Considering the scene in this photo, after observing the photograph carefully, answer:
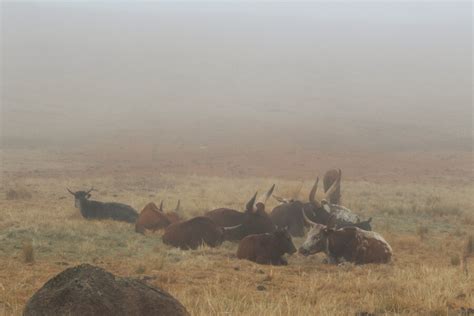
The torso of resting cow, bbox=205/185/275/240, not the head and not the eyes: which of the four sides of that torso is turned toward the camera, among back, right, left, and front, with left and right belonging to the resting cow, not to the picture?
right

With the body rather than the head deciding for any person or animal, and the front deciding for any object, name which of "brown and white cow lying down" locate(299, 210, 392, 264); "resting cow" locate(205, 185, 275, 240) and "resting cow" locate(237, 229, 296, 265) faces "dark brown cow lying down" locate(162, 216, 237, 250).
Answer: "brown and white cow lying down" locate(299, 210, 392, 264)

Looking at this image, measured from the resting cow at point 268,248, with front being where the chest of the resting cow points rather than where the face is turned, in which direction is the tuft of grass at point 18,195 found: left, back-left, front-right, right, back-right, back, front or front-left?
back-left

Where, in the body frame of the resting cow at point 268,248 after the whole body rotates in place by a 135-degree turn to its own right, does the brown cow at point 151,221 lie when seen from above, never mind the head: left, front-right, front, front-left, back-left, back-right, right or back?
right

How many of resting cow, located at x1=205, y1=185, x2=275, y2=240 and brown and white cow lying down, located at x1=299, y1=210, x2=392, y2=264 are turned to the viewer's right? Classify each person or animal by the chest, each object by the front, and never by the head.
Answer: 1

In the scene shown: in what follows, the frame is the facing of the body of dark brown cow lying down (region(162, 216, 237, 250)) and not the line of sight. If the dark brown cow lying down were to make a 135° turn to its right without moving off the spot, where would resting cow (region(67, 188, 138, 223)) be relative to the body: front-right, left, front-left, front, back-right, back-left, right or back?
right

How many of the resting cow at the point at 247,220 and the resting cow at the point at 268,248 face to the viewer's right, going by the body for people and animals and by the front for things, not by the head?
2

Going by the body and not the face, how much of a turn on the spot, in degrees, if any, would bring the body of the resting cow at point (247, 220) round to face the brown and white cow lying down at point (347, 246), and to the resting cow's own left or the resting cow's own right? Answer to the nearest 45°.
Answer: approximately 45° to the resting cow's own right

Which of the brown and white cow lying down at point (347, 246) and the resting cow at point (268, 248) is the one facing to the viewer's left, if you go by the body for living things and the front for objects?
the brown and white cow lying down

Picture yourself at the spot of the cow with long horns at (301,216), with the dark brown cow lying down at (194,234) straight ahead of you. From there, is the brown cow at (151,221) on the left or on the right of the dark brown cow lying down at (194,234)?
right

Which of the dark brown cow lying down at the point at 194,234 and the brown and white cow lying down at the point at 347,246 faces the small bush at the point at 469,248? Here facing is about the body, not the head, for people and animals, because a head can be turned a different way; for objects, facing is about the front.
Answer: the dark brown cow lying down at the point at 194,234

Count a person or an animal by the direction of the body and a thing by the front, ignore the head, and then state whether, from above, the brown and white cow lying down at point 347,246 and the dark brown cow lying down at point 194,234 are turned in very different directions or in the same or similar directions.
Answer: very different directions

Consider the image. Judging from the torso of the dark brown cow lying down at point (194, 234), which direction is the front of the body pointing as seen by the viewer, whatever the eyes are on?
to the viewer's right

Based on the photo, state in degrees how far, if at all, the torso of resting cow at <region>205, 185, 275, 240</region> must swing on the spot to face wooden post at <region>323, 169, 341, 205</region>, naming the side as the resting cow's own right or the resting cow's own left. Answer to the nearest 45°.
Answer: approximately 45° to the resting cow's own left

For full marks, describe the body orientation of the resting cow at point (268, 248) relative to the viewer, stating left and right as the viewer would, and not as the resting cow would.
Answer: facing to the right of the viewer

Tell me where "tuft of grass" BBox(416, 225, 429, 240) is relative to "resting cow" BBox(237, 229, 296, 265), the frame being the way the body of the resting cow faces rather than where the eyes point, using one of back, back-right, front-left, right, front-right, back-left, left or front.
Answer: front-left

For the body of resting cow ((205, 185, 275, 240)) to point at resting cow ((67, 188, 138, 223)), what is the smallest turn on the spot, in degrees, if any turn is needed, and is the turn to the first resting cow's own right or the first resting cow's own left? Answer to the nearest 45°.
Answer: approximately 135° to the first resting cow's own left

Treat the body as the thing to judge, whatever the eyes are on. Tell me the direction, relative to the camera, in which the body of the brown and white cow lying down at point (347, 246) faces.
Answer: to the viewer's left
